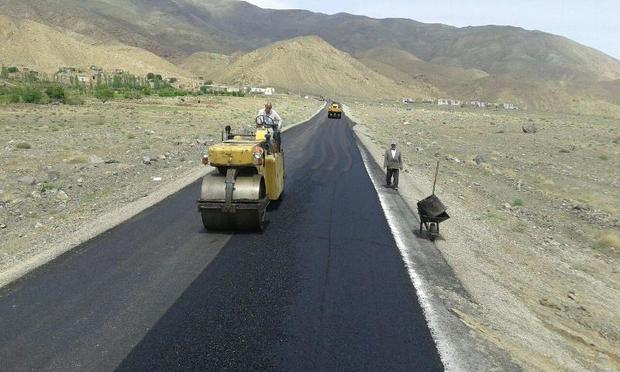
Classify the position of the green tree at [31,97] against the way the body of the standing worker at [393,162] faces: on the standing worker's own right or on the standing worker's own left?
on the standing worker's own right

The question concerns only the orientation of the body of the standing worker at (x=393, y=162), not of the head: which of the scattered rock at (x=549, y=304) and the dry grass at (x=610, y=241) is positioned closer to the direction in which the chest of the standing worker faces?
the scattered rock

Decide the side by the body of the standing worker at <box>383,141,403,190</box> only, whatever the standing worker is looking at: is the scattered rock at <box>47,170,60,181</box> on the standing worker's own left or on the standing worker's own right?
on the standing worker's own right

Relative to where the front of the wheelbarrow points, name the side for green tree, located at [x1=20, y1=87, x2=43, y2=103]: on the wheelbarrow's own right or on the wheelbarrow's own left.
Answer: on the wheelbarrow's own right

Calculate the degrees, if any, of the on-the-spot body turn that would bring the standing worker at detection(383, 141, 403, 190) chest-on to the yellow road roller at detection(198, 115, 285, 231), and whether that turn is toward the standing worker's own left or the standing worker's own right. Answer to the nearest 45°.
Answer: approximately 45° to the standing worker's own right

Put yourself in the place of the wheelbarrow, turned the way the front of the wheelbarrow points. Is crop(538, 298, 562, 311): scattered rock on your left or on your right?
on your left

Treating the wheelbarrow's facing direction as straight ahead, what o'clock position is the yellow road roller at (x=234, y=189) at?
The yellow road roller is roughly at 2 o'clock from the wheelbarrow.

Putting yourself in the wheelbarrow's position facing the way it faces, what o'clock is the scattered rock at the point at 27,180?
The scattered rock is roughly at 3 o'clock from the wheelbarrow.

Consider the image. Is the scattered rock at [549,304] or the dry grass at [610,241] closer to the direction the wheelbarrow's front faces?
the scattered rock

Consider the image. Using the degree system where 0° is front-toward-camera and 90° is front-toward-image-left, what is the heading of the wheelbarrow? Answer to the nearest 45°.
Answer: approximately 0°

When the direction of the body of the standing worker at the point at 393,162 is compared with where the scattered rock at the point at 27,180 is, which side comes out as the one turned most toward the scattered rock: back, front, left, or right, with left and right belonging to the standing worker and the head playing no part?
right

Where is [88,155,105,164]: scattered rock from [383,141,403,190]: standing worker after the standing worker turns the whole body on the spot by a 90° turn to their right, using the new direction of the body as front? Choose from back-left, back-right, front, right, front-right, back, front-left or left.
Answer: front

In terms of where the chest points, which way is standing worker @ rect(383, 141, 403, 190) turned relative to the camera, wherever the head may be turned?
toward the camera
